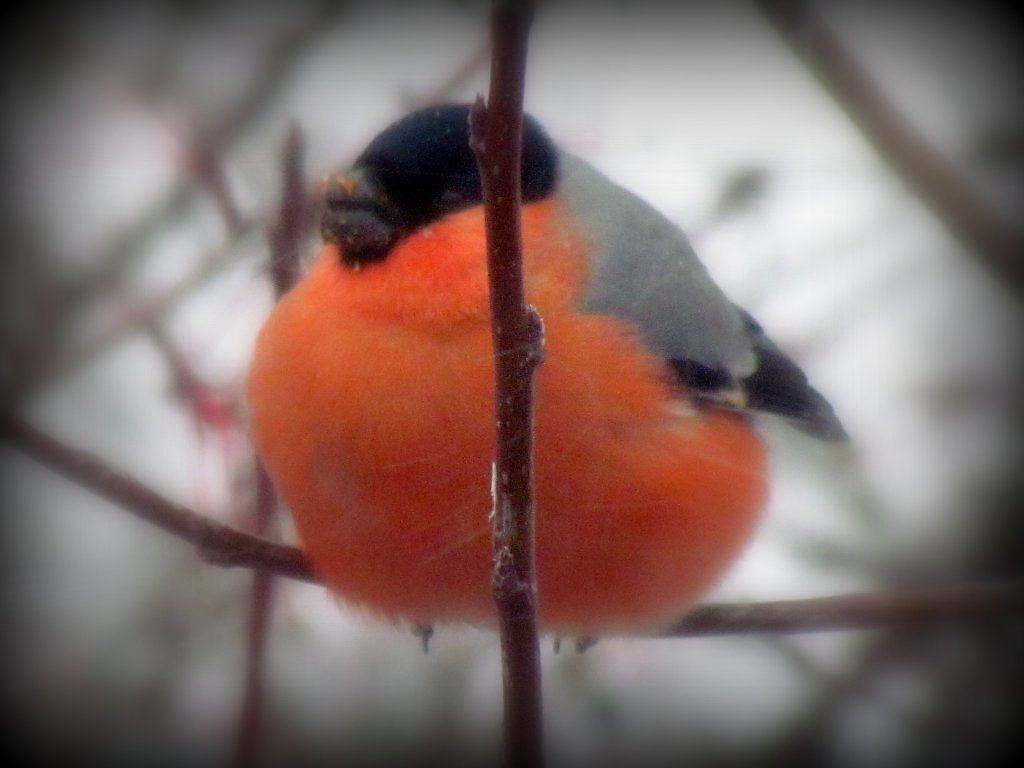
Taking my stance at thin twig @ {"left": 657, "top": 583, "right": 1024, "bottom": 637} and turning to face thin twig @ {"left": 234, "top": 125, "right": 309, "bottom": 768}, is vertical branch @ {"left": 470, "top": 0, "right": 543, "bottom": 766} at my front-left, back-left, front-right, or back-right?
front-left

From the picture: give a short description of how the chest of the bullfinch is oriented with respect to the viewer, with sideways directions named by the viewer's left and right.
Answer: facing the viewer and to the left of the viewer
